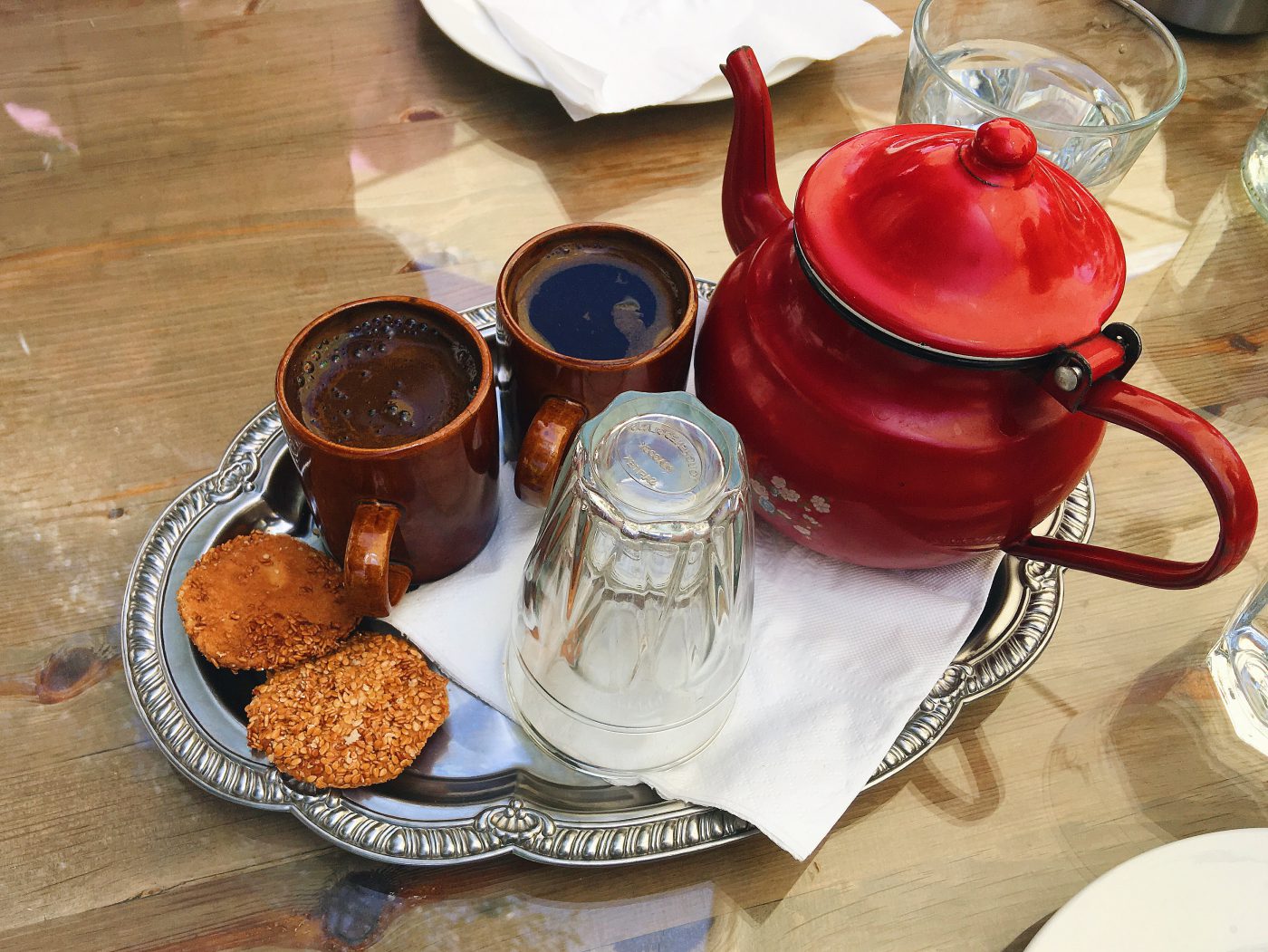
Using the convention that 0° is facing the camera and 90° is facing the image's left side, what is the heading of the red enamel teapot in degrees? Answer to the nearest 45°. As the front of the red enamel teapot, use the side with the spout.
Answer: approximately 135°
